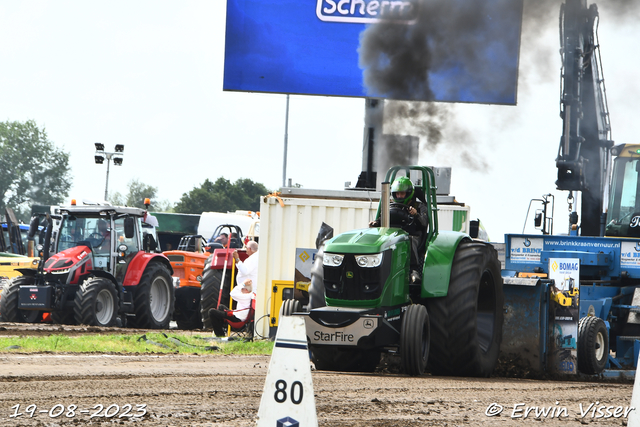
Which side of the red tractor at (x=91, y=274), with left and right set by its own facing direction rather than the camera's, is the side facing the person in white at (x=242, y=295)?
left

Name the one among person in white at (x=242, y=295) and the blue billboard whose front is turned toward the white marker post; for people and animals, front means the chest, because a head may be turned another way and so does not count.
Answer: the blue billboard

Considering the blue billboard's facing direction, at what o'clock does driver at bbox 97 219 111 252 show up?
The driver is roughly at 2 o'clock from the blue billboard.

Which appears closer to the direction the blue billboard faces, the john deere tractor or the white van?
the john deere tractor

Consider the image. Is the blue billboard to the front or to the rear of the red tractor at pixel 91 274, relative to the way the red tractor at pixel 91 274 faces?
to the rear

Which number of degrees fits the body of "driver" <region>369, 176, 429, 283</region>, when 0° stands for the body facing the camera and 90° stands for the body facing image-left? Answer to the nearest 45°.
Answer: approximately 45°

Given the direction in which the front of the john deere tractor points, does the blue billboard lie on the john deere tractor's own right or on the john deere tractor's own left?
on the john deere tractor's own right
